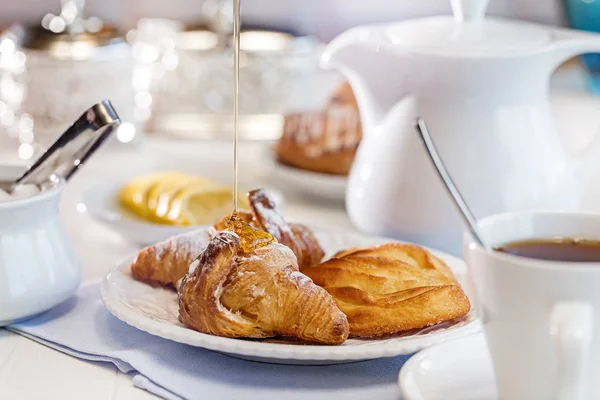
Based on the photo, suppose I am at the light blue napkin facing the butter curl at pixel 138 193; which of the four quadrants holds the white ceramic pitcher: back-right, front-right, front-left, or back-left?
front-right

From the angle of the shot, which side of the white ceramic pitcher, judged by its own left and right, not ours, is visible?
left

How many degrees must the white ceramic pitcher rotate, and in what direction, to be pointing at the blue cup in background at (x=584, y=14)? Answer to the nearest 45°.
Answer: approximately 90° to its right
